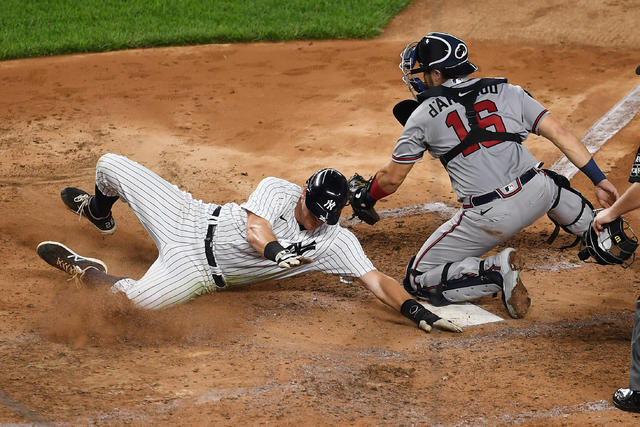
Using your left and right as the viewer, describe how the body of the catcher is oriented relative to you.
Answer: facing away from the viewer and to the left of the viewer

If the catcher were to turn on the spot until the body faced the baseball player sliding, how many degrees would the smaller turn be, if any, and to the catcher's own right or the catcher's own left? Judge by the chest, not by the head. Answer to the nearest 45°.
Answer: approximately 90° to the catcher's own left
